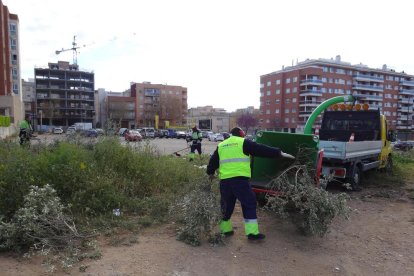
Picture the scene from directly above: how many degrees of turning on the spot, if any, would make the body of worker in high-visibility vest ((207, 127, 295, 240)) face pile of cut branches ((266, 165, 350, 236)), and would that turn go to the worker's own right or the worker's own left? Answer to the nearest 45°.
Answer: approximately 45° to the worker's own right

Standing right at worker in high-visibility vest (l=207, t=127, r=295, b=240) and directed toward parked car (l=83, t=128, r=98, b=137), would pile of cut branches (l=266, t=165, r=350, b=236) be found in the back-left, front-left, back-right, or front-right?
back-right

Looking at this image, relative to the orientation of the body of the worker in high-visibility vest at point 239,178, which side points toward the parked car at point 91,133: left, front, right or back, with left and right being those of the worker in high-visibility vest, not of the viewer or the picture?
left

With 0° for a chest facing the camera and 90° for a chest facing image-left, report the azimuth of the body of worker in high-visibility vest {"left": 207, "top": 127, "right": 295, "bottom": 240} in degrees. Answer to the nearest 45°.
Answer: approximately 225°

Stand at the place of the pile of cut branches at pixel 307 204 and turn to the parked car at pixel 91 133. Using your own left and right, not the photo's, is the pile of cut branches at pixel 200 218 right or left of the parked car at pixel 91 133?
left
